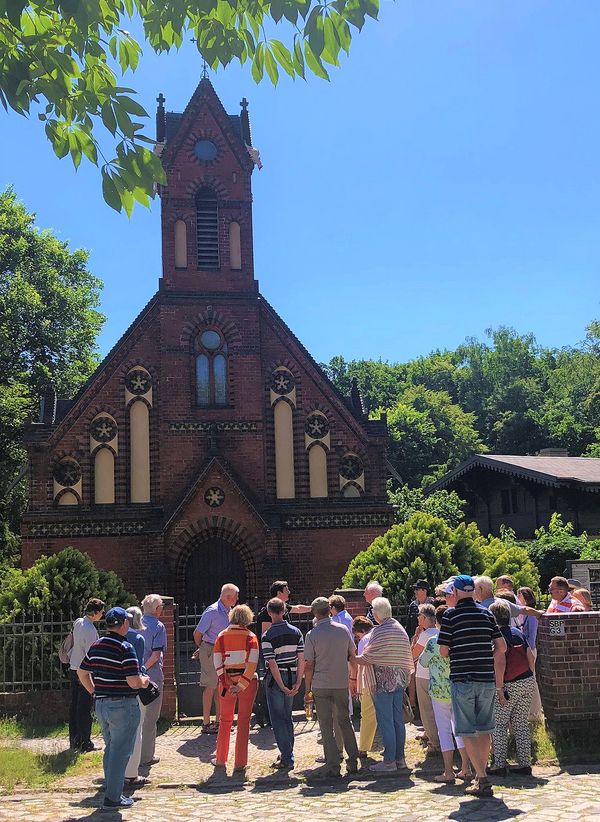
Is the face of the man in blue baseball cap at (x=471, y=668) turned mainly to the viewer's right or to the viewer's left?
to the viewer's left

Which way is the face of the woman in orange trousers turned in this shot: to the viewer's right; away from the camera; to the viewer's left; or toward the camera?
away from the camera

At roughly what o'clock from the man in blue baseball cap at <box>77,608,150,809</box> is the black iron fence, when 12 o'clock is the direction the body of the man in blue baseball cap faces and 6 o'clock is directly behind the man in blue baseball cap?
The black iron fence is roughly at 10 o'clock from the man in blue baseball cap.

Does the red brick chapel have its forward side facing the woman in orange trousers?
yes

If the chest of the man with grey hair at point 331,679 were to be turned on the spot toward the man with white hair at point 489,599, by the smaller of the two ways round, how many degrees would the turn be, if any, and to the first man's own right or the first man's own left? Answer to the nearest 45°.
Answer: approximately 90° to the first man's own right

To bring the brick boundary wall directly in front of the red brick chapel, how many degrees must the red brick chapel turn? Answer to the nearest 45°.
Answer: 0° — it already faces it

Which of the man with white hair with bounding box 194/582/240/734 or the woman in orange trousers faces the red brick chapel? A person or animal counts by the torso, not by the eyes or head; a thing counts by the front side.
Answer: the woman in orange trousers

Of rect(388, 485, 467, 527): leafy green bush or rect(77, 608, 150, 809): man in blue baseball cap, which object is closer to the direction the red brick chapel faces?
the man in blue baseball cap

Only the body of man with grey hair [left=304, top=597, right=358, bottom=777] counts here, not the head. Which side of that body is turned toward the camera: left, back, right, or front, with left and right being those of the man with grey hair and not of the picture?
back

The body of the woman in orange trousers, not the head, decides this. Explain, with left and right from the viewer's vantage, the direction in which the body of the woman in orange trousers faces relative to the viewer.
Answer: facing away from the viewer

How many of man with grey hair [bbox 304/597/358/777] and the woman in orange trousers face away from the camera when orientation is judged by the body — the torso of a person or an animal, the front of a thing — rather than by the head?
2

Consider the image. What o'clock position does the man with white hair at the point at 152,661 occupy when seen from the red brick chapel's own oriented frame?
The man with white hair is roughly at 12 o'clock from the red brick chapel.
